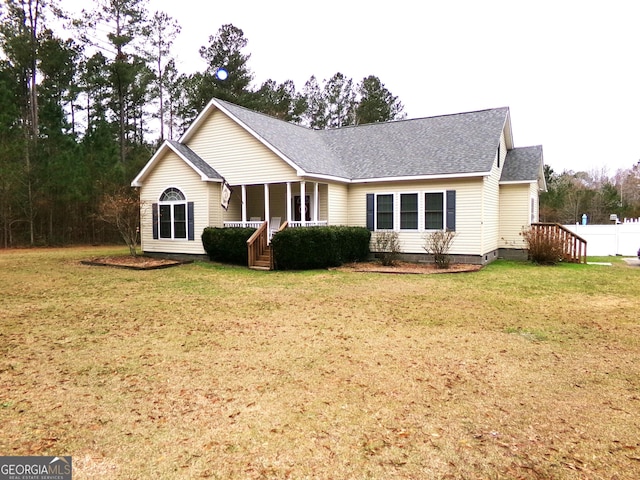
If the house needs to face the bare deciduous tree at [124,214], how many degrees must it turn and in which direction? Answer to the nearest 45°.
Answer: approximately 90° to its right

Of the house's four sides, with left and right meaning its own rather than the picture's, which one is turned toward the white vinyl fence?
left

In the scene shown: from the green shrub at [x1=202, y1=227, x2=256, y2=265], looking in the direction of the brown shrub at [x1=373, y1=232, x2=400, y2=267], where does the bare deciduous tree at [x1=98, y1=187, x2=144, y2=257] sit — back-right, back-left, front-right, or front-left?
back-left

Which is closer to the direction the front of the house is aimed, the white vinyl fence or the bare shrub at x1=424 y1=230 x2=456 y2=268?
the bare shrub

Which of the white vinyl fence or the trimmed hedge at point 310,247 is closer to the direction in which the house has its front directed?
the trimmed hedge

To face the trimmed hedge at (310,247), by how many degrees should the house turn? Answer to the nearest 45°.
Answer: approximately 45° to its right

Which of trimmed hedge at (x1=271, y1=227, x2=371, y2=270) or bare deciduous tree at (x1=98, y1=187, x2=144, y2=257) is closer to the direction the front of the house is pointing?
the trimmed hedge

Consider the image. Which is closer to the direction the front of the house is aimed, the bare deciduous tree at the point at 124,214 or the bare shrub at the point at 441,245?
the bare shrub

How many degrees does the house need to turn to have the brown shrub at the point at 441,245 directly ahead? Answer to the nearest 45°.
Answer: approximately 45° to its left

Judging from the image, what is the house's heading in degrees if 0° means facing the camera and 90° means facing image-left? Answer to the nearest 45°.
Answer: approximately 0°
